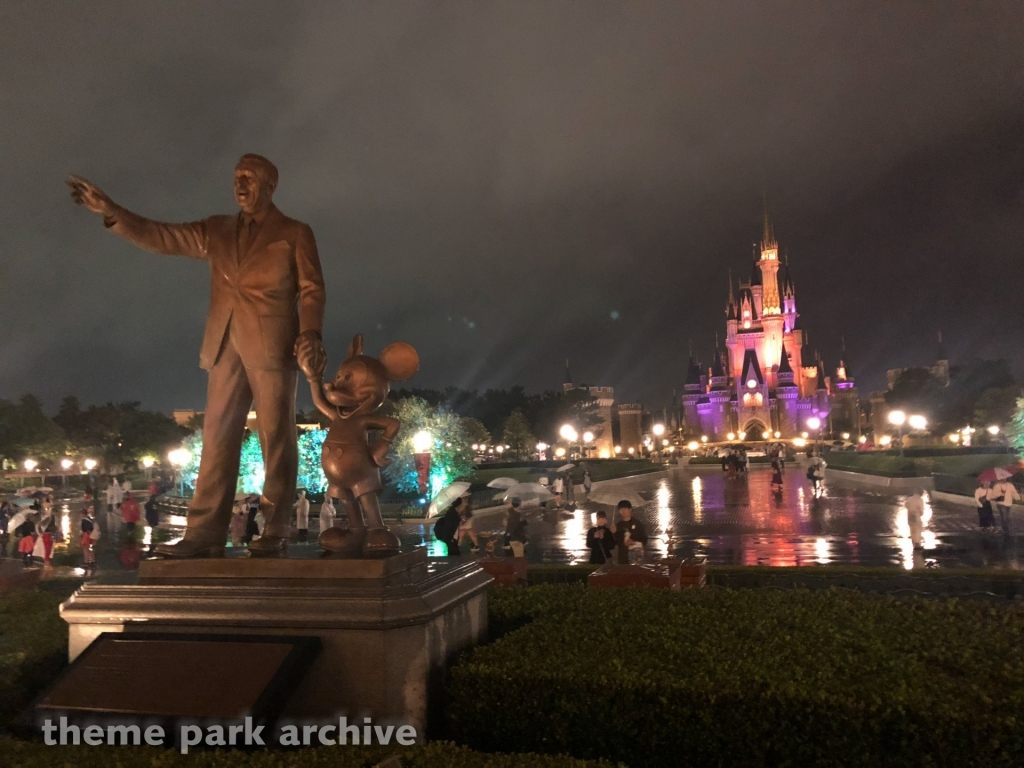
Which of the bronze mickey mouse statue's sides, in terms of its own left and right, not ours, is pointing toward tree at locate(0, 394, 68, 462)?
right

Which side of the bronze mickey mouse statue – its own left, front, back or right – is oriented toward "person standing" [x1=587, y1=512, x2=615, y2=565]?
back

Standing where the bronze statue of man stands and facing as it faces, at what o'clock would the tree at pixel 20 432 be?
The tree is roughly at 4 o'clock from the bronze statue of man.

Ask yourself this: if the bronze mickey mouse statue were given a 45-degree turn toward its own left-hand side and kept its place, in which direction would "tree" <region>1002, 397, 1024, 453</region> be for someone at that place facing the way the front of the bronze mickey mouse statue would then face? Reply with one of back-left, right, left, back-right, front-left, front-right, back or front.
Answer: back-left

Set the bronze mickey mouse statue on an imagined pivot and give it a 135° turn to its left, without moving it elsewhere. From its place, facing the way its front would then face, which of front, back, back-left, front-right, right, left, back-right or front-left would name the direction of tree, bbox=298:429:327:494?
left

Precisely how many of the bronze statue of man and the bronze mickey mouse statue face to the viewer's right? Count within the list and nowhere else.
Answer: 0

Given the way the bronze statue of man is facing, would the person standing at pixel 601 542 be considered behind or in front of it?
behind

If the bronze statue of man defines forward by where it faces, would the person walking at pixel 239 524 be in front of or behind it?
behind

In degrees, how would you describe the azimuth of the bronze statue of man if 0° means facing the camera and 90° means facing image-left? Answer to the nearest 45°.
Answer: approximately 45°

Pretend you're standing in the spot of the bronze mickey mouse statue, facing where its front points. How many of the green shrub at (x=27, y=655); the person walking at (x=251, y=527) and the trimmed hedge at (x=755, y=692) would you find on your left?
1

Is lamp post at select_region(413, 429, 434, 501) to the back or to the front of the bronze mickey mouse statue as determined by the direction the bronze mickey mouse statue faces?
to the back

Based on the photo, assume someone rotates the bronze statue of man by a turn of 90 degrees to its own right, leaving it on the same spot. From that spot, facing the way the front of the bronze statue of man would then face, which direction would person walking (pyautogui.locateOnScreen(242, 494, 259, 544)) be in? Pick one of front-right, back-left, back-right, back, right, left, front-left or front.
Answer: front-right

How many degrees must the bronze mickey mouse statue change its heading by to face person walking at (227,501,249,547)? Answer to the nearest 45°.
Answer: approximately 135° to its right

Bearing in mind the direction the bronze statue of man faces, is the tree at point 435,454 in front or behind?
behind
